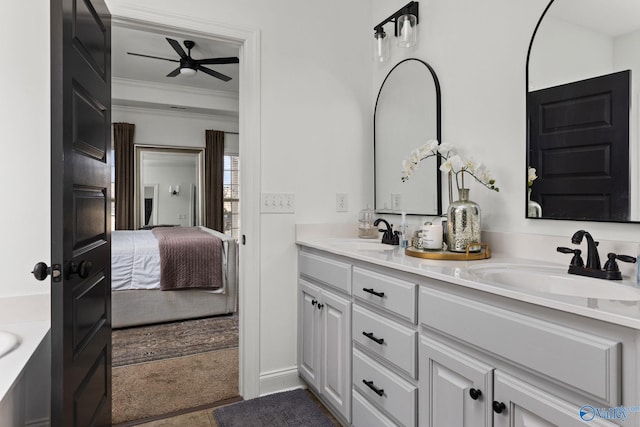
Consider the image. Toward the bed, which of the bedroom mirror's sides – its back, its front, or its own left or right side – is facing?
front

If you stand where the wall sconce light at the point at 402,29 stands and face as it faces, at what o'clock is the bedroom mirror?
The bedroom mirror is roughly at 3 o'clock from the wall sconce light.

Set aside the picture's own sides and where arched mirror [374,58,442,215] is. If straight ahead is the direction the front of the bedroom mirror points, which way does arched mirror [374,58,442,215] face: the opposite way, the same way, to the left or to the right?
to the right

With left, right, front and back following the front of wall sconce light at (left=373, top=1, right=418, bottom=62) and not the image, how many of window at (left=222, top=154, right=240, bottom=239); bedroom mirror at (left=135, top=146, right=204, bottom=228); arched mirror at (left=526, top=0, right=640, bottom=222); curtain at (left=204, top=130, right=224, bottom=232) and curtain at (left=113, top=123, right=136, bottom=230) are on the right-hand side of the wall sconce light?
4

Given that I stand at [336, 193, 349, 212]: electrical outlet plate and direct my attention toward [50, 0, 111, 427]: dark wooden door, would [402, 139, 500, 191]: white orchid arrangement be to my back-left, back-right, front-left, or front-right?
front-left

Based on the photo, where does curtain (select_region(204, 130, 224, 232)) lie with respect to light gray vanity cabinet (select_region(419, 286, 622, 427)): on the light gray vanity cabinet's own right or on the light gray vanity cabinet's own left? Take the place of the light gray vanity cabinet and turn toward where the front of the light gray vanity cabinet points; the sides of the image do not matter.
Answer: on the light gray vanity cabinet's own right

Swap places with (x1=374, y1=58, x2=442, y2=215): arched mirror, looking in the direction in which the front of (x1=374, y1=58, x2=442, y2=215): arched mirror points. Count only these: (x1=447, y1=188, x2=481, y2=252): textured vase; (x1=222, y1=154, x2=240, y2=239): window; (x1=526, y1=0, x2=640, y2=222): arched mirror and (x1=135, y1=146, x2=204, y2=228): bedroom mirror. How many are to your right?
2

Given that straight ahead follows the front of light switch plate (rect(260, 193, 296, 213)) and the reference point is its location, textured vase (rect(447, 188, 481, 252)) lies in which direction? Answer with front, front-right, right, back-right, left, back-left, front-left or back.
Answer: front-left

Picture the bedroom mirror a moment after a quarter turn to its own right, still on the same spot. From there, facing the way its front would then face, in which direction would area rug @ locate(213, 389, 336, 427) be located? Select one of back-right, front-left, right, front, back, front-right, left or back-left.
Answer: left

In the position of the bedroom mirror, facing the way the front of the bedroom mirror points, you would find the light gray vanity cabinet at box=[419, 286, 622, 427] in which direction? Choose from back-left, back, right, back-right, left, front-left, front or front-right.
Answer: front

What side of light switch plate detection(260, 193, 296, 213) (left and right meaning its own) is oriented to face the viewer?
front

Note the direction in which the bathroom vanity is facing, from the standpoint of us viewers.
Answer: facing the viewer and to the left of the viewer

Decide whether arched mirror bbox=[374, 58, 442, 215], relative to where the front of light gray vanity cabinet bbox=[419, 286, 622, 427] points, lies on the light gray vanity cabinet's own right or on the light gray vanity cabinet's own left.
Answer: on the light gray vanity cabinet's own right

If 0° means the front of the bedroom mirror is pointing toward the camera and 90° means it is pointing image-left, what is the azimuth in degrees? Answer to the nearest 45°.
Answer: approximately 0°

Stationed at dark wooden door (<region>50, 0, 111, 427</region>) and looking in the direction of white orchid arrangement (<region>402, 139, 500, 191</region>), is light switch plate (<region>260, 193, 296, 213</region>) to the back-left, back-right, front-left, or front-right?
front-left

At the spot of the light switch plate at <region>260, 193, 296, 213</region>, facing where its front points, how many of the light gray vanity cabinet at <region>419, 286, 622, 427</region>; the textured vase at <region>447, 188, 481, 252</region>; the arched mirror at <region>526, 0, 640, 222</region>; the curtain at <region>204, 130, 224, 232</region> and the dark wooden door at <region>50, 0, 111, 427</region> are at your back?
1

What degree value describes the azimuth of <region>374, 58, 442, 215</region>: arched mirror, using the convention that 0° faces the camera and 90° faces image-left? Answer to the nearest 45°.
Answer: approximately 45°
